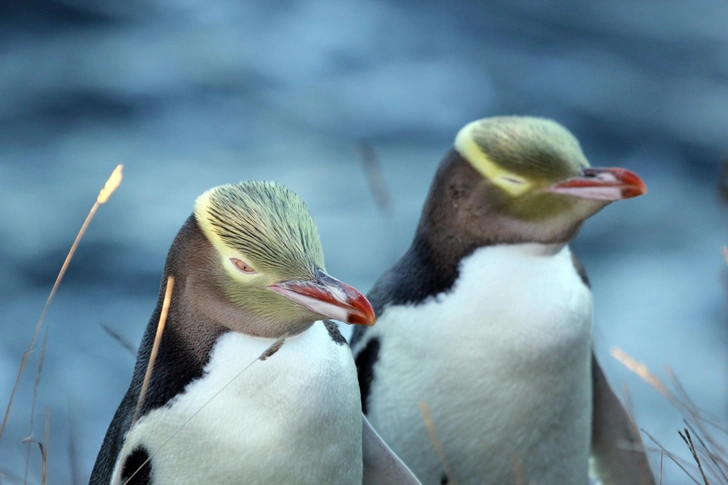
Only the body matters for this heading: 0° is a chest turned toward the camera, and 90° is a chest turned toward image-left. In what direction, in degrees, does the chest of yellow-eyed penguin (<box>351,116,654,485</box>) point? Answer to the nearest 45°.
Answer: approximately 315°

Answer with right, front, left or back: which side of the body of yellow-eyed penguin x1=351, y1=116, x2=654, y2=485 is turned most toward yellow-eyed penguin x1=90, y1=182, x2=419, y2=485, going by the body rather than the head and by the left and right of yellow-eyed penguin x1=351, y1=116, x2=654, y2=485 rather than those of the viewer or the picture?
right

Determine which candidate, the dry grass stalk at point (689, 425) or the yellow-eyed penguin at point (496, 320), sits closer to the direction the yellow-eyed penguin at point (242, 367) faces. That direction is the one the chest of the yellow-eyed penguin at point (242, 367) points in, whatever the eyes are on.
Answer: the dry grass stalk

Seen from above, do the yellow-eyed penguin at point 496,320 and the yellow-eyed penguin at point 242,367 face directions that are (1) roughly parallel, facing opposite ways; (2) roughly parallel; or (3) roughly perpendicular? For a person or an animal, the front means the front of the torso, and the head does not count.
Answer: roughly parallel

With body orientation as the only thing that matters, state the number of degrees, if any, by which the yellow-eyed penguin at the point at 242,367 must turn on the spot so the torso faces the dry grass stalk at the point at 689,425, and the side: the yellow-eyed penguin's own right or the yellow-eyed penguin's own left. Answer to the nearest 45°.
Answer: approximately 45° to the yellow-eyed penguin's own left

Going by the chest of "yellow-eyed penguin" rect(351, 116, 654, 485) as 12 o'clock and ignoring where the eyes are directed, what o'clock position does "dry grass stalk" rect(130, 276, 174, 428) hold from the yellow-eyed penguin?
The dry grass stalk is roughly at 3 o'clock from the yellow-eyed penguin.

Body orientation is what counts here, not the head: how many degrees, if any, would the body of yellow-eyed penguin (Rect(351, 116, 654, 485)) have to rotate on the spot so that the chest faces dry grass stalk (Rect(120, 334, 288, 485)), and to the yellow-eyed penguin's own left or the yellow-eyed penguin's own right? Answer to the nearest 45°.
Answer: approximately 90° to the yellow-eyed penguin's own right

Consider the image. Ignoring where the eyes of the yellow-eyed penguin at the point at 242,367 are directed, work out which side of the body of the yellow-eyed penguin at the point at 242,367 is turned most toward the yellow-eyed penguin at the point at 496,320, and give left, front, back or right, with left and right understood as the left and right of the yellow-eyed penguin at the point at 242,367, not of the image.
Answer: left

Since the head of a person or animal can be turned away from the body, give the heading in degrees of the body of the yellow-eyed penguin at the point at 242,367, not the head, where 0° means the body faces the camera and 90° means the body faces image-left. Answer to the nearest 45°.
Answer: approximately 315°

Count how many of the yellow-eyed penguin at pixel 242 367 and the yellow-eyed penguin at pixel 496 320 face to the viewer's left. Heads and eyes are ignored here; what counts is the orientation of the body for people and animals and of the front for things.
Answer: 0
